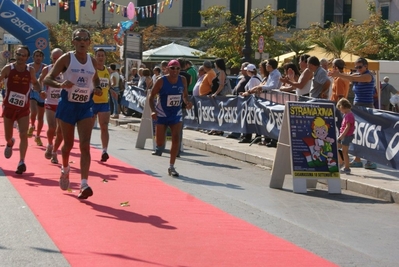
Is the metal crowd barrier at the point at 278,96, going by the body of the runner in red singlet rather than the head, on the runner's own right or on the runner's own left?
on the runner's own left

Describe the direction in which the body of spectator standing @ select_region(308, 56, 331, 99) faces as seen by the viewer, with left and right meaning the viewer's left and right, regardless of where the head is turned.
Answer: facing to the left of the viewer

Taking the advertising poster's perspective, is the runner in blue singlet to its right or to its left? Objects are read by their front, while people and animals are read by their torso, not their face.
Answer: on its right

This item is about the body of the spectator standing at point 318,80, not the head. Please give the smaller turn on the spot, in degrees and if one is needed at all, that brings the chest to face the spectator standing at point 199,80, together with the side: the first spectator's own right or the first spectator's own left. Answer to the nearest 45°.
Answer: approximately 45° to the first spectator's own right

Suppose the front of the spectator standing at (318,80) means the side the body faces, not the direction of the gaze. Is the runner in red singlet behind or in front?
in front

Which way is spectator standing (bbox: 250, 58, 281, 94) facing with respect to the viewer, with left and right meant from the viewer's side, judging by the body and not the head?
facing to the left of the viewer

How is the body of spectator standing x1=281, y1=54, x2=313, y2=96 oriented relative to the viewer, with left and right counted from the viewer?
facing to the left of the viewer

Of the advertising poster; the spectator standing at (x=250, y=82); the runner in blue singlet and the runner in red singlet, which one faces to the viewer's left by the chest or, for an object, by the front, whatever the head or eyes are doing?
the spectator standing

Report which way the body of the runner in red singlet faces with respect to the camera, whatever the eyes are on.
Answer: toward the camera

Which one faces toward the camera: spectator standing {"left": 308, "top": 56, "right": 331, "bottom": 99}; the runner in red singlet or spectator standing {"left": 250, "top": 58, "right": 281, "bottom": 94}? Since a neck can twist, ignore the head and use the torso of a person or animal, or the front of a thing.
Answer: the runner in red singlet

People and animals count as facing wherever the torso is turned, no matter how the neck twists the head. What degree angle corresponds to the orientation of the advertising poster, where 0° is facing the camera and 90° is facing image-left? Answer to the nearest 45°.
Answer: approximately 0°

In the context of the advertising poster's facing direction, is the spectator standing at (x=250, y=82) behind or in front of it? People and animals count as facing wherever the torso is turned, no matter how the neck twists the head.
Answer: behind

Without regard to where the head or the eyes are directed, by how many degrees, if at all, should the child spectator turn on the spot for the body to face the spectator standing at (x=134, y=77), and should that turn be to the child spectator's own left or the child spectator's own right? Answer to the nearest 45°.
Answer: approximately 45° to the child spectator's own right

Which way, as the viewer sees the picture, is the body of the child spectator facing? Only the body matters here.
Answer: to the viewer's left
